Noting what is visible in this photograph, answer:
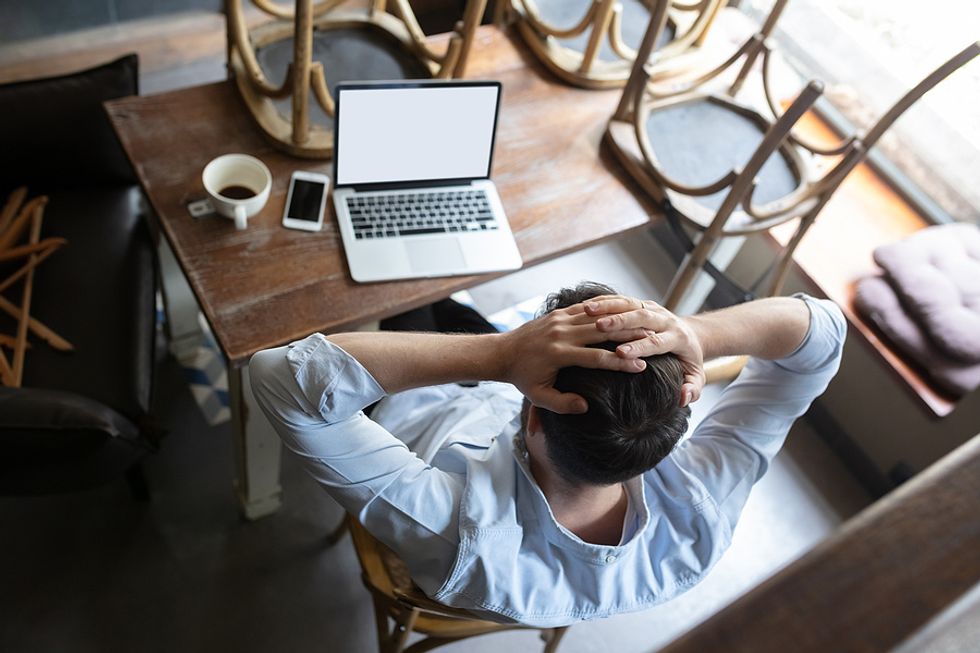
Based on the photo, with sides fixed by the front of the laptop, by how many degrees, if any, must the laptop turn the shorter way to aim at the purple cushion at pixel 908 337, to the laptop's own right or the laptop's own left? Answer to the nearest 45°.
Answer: approximately 90° to the laptop's own left

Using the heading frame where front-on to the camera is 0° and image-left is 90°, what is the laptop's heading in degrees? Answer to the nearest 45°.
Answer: approximately 0°

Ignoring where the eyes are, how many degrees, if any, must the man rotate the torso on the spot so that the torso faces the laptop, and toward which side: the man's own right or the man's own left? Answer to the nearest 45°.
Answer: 0° — they already face it

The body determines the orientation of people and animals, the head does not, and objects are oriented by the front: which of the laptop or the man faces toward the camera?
the laptop

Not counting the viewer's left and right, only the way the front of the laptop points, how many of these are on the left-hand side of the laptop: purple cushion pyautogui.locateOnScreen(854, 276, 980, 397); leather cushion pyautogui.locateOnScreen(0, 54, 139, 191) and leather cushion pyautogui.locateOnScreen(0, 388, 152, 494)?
1

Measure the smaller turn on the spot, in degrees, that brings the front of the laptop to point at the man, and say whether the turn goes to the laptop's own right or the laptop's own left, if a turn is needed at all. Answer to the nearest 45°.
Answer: approximately 45° to the laptop's own left

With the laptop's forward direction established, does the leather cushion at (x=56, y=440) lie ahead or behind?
ahead

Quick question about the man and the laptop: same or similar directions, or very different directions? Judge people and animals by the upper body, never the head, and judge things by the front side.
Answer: very different directions

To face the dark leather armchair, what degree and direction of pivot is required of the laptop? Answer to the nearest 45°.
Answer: approximately 90° to its right

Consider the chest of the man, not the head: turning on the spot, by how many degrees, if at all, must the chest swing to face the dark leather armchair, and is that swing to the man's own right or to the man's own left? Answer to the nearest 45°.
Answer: approximately 45° to the man's own left

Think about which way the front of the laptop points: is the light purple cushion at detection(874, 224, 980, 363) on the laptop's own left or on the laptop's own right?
on the laptop's own left

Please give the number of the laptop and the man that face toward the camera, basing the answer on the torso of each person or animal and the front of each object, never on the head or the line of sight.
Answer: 1

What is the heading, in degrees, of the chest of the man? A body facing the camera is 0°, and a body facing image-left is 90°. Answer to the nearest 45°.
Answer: approximately 135°

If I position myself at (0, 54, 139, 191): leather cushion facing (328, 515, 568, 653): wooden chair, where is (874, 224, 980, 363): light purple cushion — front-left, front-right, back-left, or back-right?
front-left

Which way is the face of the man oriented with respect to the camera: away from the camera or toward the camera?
away from the camera
